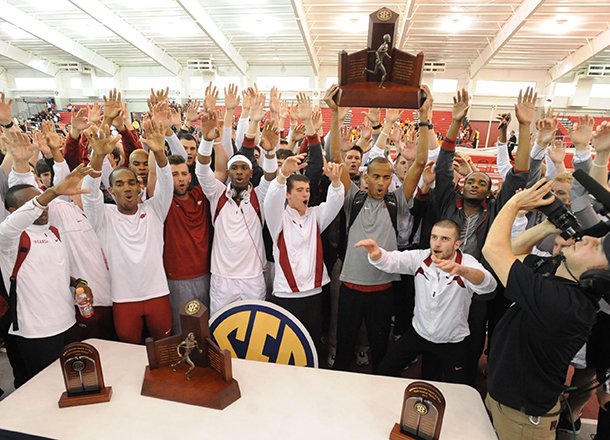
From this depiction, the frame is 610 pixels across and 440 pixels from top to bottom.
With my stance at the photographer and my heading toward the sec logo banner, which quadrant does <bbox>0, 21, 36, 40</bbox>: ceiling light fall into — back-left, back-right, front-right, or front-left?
front-right

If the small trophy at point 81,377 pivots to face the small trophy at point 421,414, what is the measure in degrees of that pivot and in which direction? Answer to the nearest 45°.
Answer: approximately 45° to its left

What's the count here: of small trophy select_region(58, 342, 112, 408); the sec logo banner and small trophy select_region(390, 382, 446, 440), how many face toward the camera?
3

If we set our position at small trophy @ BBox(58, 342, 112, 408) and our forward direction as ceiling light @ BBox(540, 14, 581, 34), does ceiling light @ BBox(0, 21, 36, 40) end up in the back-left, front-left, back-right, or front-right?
front-left

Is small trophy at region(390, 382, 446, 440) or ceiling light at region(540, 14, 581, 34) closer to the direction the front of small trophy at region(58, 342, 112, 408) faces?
the small trophy

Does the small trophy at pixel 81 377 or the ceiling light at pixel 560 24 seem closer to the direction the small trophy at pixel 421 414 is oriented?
the small trophy

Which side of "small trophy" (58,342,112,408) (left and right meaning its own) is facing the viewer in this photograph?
front

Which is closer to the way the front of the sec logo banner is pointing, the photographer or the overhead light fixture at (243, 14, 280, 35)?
the photographer

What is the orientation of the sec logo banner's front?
toward the camera

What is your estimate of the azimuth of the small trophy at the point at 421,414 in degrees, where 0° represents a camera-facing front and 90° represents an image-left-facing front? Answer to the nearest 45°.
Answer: approximately 0°

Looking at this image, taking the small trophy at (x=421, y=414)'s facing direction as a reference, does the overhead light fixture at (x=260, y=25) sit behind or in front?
behind

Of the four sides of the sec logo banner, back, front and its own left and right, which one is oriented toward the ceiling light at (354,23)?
back
